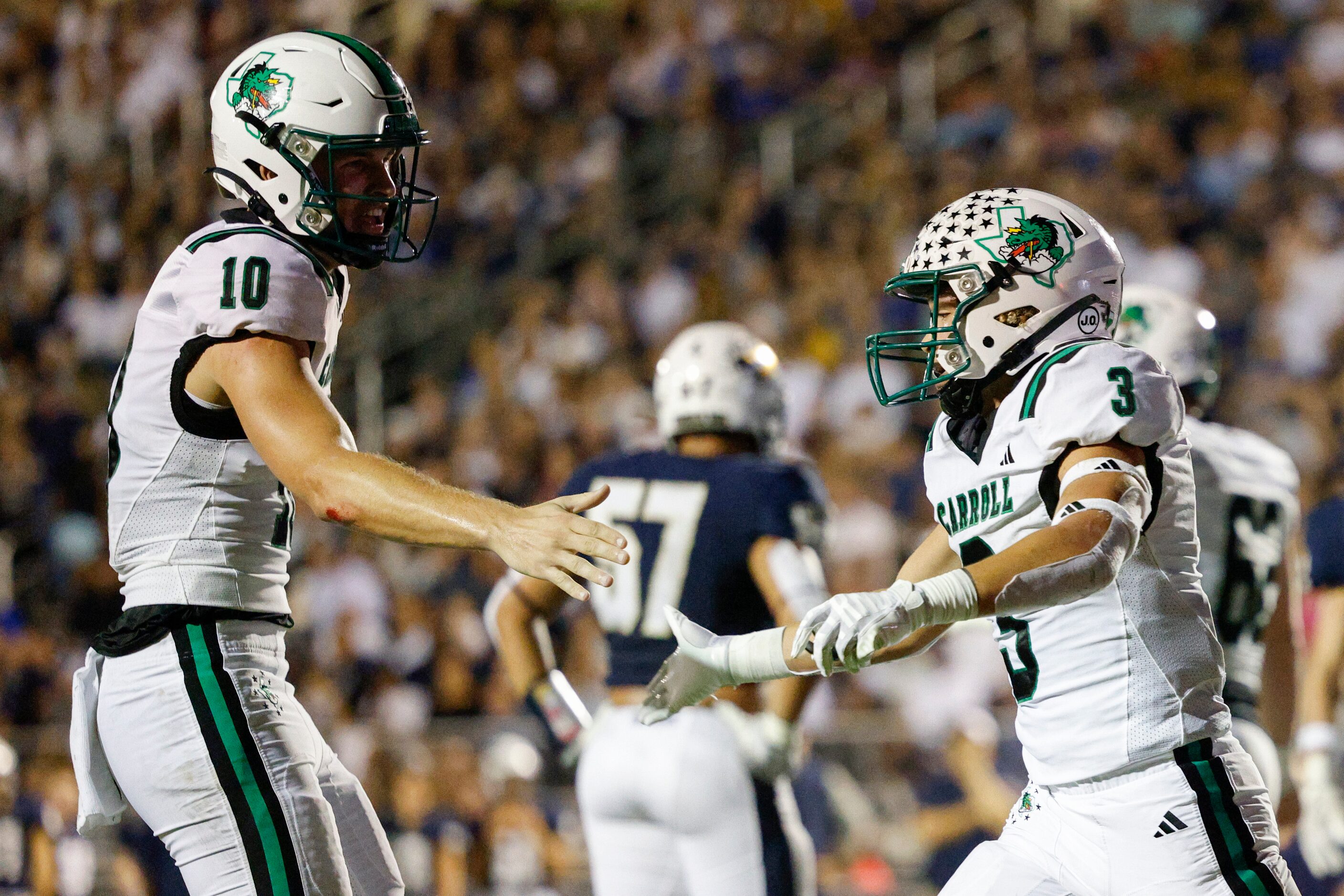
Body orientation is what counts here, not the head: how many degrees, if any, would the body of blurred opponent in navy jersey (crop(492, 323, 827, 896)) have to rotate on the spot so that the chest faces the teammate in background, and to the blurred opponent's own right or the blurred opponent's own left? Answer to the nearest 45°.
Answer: approximately 45° to the blurred opponent's own right

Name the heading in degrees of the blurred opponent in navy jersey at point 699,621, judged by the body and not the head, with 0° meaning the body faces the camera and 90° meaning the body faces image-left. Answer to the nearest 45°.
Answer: approximately 225°
